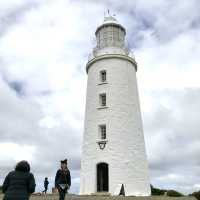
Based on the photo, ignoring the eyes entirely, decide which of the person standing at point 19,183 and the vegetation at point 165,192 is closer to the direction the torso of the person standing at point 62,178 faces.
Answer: the person standing

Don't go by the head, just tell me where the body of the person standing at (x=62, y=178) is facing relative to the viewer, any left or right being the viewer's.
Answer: facing the viewer

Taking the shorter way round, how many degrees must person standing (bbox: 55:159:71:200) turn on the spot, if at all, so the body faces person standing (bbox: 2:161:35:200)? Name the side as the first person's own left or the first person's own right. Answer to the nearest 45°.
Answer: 0° — they already face them

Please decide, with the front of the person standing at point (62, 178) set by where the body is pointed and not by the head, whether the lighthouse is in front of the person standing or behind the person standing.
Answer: behind

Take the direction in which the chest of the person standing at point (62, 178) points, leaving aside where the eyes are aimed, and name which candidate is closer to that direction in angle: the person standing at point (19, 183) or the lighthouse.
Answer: the person standing
